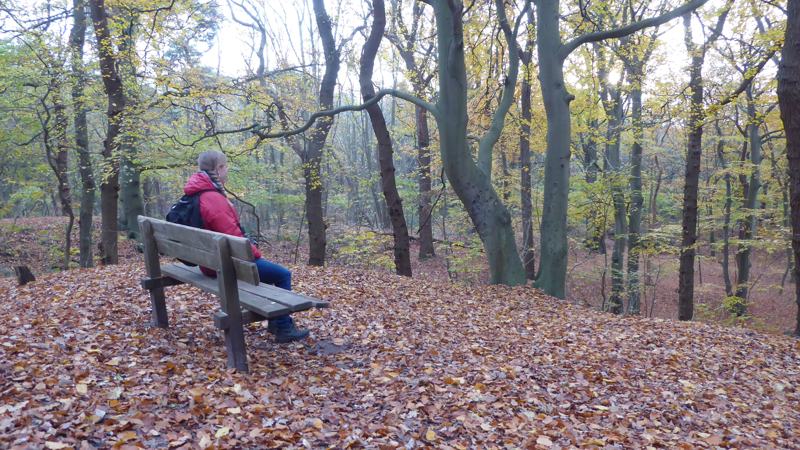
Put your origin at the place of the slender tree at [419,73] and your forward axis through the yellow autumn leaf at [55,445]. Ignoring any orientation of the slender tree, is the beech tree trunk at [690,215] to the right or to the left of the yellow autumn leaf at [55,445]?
left

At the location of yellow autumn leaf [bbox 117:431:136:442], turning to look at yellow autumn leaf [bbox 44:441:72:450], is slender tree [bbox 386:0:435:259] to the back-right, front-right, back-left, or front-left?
back-right

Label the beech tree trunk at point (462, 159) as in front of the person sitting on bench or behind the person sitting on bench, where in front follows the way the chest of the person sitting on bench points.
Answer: in front

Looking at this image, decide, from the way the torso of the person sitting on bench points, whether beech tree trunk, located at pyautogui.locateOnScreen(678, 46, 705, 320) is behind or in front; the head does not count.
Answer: in front

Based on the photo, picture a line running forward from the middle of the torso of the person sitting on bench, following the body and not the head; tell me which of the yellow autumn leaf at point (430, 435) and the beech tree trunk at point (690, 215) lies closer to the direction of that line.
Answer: the beech tree trunk

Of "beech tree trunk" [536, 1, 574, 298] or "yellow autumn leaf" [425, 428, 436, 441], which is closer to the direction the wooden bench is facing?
the beech tree trunk

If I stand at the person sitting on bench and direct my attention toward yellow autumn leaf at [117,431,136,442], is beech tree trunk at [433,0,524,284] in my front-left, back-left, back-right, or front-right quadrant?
back-left

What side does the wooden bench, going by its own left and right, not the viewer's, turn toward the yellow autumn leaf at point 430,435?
right

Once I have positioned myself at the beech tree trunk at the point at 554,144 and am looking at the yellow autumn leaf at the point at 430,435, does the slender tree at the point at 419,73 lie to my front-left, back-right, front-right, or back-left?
back-right

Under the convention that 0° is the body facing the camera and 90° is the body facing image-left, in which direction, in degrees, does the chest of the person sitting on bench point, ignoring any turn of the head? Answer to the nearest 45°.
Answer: approximately 225°

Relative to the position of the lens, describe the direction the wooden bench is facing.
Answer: facing away from the viewer and to the right of the viewer

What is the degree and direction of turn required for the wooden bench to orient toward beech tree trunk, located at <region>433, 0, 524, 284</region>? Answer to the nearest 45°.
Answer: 0° — it already faces it
